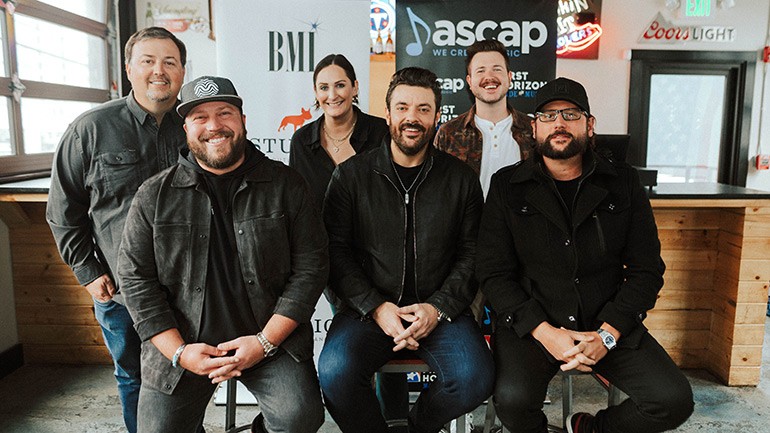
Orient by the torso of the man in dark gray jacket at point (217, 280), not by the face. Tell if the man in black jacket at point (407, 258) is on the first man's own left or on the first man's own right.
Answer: on the first man's own left

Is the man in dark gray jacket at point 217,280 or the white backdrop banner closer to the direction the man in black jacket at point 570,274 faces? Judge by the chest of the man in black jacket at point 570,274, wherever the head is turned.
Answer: the man in dark gray jacket

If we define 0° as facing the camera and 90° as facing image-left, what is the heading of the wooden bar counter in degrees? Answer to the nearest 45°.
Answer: approximately 0°

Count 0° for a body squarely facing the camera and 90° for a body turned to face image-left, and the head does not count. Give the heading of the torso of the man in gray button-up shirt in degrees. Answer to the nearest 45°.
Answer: approximately 315°

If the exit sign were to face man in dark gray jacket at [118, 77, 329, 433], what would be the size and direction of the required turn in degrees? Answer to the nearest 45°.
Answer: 0° — it already faces them

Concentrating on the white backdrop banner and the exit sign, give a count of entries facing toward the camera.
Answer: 2

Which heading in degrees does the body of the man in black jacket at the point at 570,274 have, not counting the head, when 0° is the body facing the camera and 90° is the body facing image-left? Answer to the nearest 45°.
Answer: approximately 0°

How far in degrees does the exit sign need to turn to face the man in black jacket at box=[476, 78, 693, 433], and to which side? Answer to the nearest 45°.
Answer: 0° — it already faces them
